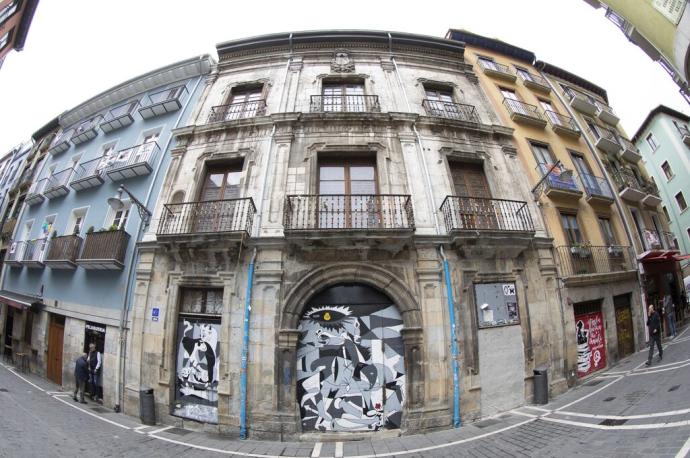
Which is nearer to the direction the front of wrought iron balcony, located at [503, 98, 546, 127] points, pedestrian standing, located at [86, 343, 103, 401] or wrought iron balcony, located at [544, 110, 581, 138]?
the pedestrian standing
